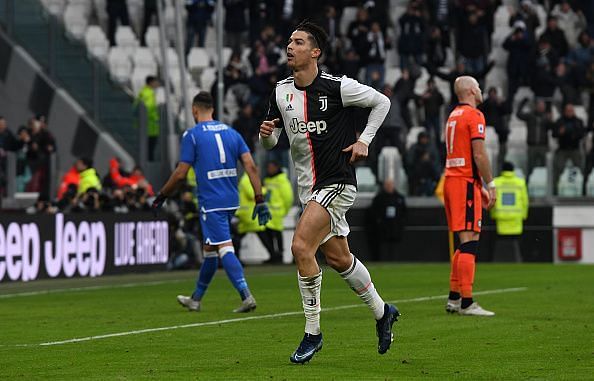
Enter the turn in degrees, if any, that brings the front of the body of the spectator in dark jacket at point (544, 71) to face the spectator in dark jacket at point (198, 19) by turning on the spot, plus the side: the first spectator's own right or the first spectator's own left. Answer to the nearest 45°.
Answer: approximately 90° to the first spectator's own right

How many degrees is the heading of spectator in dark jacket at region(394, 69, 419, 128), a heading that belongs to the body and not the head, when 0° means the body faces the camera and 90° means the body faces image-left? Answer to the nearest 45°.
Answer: approximately 0°

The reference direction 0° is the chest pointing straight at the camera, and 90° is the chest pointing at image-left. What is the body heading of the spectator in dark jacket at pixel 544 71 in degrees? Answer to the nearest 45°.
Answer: approximately 0°

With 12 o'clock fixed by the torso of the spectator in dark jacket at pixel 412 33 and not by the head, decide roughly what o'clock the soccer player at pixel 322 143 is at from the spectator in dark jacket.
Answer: The soccer player is roughly at 12 o'clock from the spectator in dark jacket.
